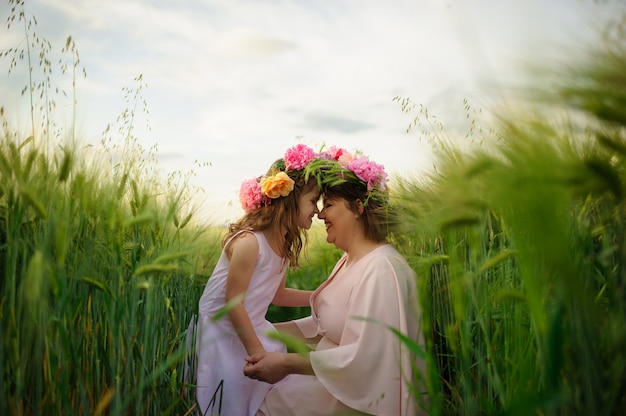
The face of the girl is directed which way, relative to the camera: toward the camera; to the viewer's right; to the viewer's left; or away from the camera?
to the viewer's right

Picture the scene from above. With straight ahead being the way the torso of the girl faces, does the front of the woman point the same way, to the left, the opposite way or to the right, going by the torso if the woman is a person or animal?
the opposite way

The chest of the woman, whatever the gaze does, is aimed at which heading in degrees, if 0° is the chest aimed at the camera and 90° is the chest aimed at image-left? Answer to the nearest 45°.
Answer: approximately 90°

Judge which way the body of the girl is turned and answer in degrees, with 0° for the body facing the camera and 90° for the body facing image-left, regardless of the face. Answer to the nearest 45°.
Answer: approximately 270°

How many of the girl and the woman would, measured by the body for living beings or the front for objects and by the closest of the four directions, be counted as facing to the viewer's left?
1

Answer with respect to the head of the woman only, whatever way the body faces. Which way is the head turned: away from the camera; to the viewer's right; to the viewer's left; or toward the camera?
to the viewer's left
